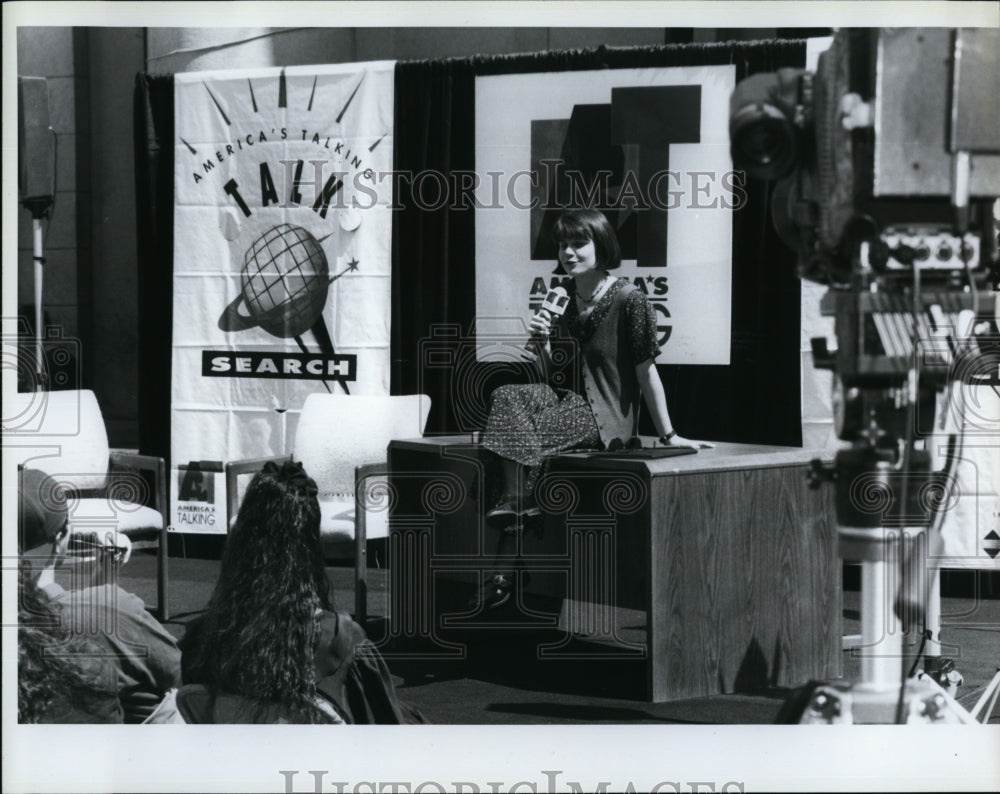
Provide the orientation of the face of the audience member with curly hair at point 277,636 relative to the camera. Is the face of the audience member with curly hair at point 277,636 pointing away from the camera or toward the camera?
away from the camera

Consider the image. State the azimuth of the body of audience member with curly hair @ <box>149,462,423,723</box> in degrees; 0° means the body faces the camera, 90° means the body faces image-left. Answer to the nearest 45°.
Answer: approximately 180°

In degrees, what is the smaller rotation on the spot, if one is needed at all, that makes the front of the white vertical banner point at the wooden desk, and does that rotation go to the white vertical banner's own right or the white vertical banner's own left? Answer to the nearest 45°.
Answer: approximately 45° to the white vertical banner's own left

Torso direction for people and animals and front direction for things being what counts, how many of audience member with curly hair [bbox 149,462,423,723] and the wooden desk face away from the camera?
1

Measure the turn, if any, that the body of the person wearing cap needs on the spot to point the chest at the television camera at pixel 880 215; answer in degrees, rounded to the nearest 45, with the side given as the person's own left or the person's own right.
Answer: approximately 90° to the person's own right

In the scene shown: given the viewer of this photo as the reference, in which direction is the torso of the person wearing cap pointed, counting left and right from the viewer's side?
facing away from the viewer and to the right of the viewer

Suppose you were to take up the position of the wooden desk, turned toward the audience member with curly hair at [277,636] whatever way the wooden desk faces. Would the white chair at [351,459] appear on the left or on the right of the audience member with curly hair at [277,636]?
right

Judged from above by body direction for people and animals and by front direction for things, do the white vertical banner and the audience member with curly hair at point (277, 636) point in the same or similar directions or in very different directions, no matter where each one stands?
very different directions

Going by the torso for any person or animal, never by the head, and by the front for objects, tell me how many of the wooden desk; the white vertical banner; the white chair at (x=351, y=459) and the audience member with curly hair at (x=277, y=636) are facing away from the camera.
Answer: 1

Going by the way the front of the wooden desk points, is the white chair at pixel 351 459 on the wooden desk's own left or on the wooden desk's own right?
on the wooden desk's own right
